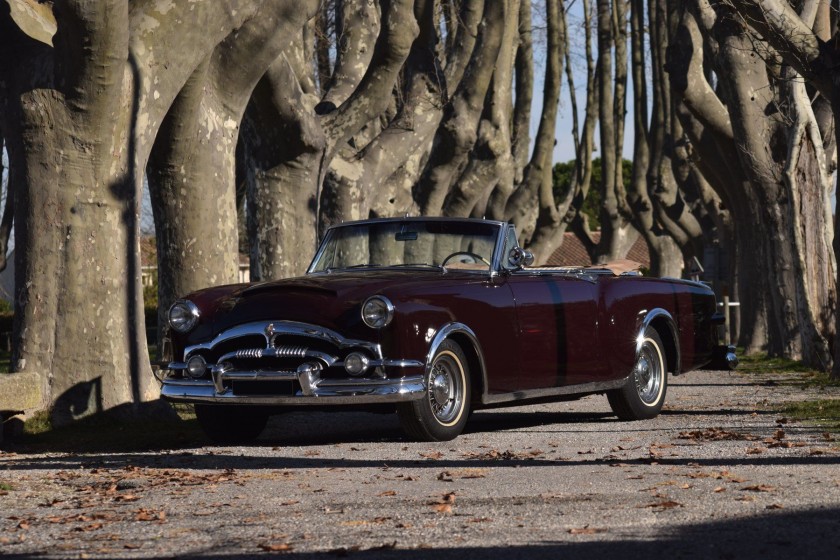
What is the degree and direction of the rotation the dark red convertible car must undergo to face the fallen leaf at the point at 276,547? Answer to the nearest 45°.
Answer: approximately 45° to its left

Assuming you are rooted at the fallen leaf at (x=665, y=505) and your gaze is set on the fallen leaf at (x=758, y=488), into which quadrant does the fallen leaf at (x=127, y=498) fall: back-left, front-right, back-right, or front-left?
back-left

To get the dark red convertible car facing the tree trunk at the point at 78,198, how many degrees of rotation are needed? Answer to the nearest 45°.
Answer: approximately 45° to its right

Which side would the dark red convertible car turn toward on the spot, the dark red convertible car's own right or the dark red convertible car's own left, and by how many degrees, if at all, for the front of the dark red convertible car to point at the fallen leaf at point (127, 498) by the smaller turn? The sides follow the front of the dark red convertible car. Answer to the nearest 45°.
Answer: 0° — it already faces it

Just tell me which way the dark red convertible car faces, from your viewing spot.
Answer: facing the viewer and to the left of the viewer

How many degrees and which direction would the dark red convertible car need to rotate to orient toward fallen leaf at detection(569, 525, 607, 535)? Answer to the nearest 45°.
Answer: approximately 45° to its left

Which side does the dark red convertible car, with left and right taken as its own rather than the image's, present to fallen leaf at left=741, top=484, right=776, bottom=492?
left
